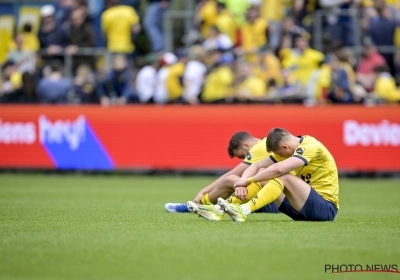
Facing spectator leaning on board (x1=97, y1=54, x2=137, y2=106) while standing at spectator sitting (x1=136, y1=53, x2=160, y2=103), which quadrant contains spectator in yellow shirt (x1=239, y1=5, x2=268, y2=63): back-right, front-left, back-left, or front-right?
back-right

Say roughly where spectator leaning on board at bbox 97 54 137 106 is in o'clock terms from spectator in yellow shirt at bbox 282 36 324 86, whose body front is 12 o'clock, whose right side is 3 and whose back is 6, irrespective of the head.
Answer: The spectator leaning on board is roughly at 3 o'clock from the spectator in yellow shirt.

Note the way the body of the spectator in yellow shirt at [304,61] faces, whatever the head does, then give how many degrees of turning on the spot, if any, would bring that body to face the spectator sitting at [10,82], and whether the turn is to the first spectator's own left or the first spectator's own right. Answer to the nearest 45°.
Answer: approximately 90° to the first spectator's own right

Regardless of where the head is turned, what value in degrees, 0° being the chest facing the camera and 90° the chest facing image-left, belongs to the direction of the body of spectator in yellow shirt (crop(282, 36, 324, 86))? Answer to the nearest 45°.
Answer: approximately 0°

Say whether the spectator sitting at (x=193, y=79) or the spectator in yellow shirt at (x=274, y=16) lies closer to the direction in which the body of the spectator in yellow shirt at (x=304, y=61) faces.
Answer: the spectator sitting

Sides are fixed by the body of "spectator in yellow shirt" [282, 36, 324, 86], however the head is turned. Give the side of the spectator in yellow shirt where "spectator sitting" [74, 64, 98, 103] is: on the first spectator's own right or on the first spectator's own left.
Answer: on the first spectator's own right

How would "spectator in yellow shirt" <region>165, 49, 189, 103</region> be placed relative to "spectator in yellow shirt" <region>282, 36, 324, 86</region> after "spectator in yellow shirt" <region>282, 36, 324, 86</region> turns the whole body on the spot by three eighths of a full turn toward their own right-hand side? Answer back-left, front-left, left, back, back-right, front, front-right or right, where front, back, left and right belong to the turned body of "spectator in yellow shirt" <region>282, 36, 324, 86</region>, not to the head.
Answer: front-left

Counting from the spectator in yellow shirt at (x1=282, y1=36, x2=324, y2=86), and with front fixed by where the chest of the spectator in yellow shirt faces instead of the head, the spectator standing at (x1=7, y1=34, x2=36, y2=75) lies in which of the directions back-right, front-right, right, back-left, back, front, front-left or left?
right

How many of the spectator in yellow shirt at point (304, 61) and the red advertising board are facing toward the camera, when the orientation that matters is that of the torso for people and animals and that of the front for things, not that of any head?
2

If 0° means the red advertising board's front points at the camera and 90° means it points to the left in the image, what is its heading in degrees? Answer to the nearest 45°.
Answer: approximately 0°
